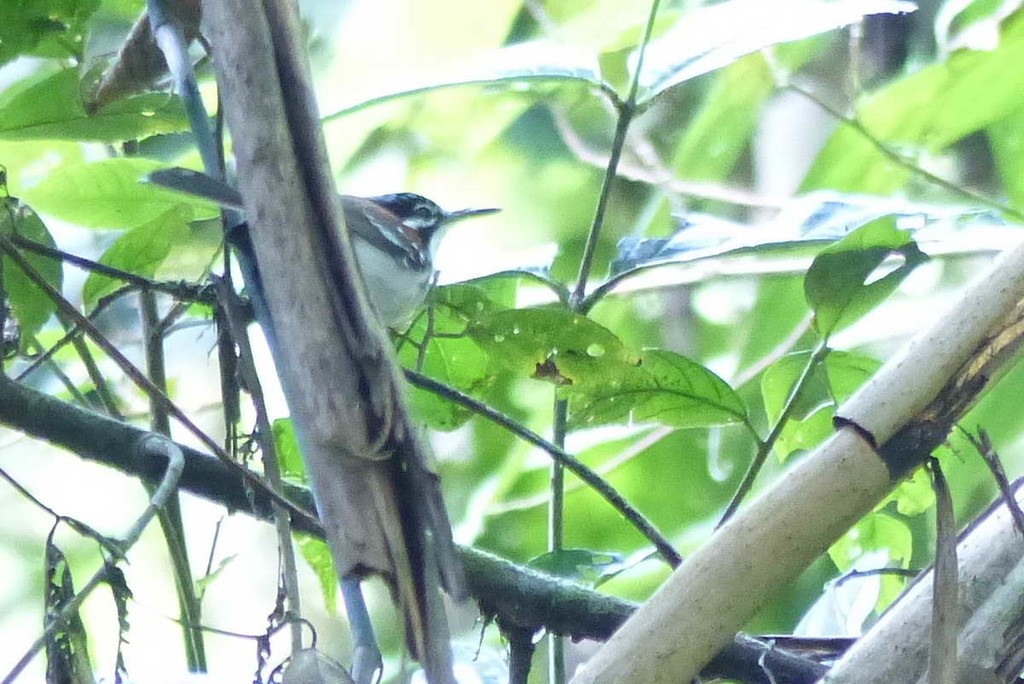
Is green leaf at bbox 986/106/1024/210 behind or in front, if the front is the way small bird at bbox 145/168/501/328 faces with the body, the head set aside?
in front

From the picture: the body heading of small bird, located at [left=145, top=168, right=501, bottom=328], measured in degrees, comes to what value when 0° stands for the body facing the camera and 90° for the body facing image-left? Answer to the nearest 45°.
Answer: approximately 270°

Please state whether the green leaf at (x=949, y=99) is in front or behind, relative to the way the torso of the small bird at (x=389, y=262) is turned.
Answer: in front
